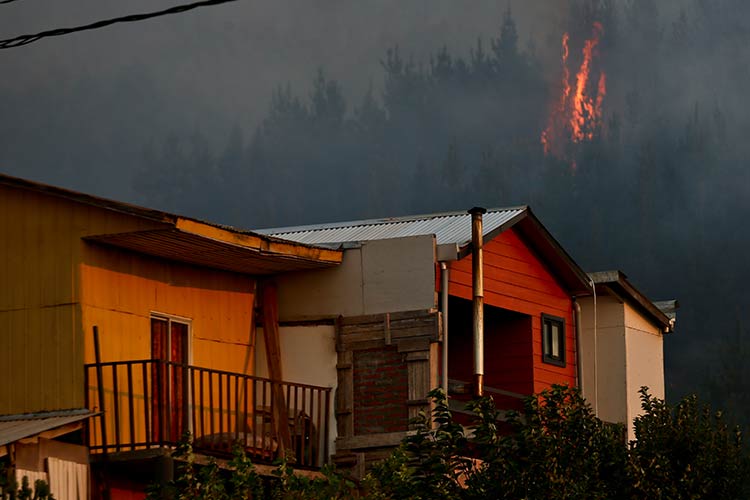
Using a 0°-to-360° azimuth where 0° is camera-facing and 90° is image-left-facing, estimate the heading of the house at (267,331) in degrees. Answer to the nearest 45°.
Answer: approximately 315°

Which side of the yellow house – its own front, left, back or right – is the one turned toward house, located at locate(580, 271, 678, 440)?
left

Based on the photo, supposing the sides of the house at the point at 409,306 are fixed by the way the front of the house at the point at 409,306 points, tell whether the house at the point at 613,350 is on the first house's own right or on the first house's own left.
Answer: on the first house's own left

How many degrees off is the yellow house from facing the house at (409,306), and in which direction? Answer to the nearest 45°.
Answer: approximately 90° to its left

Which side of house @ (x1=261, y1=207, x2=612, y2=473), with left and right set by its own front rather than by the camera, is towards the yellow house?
right

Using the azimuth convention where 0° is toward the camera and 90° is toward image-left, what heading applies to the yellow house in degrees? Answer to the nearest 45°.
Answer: approximately 315°

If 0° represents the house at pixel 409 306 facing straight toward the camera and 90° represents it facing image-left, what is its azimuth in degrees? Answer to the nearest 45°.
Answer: approximately 315°
